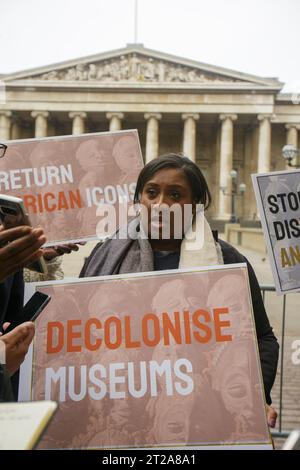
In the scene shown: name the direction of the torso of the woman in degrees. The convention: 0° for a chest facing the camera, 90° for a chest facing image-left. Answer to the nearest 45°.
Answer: approximately 0°
